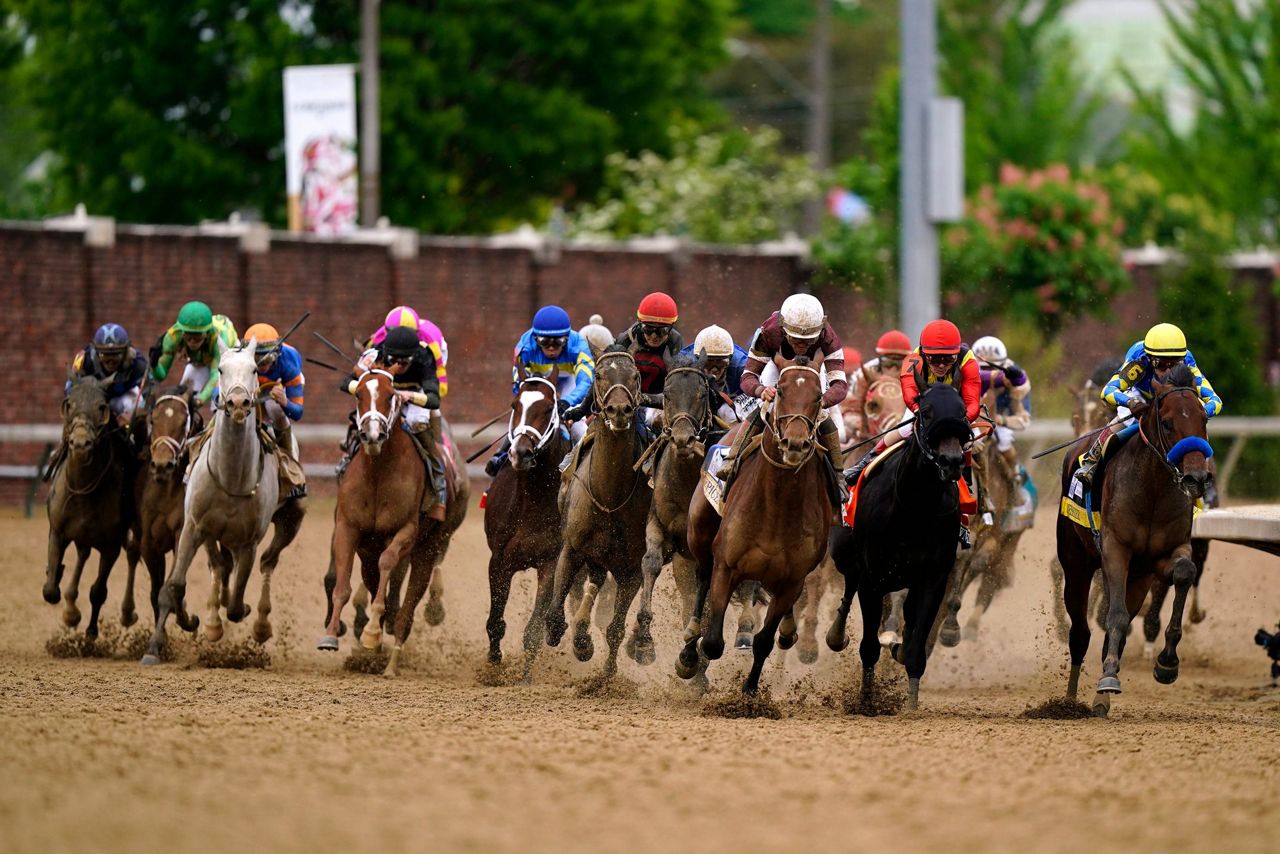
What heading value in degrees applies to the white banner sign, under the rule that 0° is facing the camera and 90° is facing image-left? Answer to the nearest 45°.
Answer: approximately 0°

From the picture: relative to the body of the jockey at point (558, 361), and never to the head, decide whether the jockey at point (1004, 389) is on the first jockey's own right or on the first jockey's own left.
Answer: on the first jockey's own left

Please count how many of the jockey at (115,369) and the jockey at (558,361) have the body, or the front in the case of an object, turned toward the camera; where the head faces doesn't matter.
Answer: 2

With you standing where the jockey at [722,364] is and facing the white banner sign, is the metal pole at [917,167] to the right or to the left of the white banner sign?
right

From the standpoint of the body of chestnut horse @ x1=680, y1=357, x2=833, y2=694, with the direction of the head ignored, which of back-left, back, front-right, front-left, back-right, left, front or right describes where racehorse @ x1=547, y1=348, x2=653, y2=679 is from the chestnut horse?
back-right

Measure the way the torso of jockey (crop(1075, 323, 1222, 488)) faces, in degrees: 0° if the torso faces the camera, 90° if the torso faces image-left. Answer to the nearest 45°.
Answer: approximately 0°
